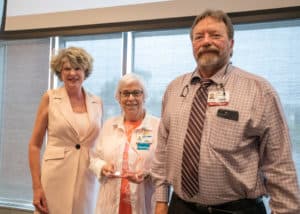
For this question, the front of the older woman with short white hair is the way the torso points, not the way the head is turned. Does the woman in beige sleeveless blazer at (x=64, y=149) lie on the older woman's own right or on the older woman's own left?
on the older woman's own right

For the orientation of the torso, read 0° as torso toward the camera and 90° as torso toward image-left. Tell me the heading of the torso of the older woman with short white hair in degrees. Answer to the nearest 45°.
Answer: approximately 0°
